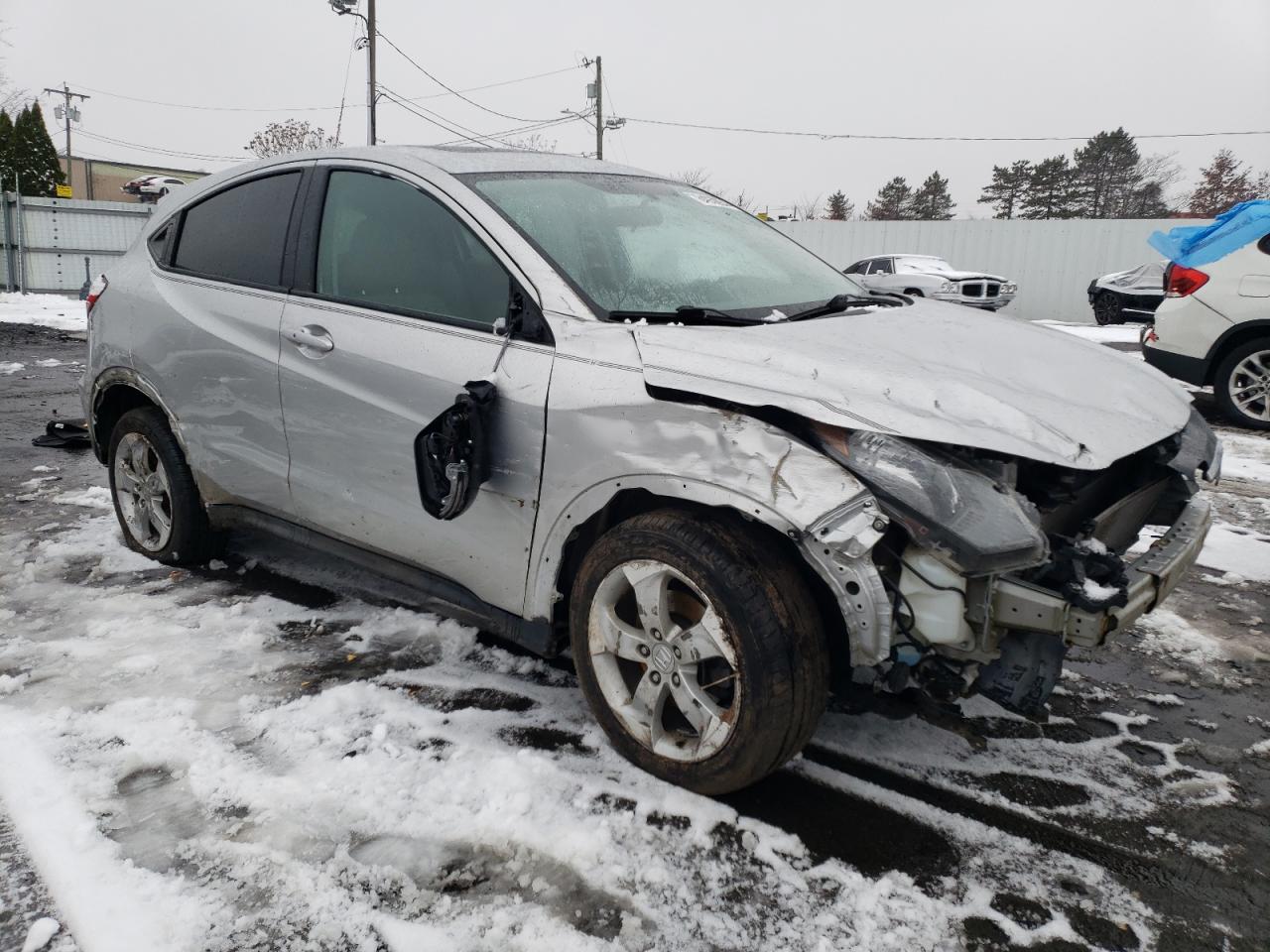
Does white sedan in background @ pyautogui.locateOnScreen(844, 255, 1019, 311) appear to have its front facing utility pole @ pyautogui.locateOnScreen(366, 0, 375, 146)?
no

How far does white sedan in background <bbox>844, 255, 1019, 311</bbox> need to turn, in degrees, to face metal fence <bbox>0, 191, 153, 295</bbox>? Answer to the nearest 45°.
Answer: approximately 135° to its right

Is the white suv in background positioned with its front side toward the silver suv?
no

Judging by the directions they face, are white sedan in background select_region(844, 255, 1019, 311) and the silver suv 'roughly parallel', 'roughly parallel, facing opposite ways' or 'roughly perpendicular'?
roughly parallel

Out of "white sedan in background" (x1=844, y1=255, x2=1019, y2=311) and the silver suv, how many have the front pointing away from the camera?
0

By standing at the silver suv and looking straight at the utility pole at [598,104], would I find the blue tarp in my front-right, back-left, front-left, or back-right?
front-right

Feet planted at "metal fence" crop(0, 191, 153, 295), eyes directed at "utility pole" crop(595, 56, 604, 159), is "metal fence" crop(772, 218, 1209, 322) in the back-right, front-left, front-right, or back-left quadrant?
front-right

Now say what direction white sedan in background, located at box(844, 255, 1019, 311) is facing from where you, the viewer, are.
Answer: facing the viewer and to the right of the viewer

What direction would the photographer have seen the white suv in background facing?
facing to the right of the viewer

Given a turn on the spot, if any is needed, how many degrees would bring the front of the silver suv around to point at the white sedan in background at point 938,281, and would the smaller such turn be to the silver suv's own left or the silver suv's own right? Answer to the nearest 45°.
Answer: approximately 135° to the silver suv's own left

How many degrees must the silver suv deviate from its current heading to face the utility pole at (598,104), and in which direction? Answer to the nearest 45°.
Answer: approximately 135° to its left

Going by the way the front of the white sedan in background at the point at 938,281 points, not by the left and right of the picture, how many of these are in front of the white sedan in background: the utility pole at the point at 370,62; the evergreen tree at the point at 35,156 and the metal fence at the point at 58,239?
0

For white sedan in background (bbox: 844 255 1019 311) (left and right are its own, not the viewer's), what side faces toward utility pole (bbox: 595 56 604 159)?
back

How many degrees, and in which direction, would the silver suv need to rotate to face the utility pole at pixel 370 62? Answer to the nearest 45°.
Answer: approximately 135° to its left

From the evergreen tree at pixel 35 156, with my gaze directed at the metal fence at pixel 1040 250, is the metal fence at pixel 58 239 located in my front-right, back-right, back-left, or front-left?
front-right

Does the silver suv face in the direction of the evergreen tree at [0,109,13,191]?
no

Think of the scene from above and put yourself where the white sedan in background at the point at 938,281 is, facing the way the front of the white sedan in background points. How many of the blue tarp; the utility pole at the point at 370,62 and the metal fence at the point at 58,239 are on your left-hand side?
0
